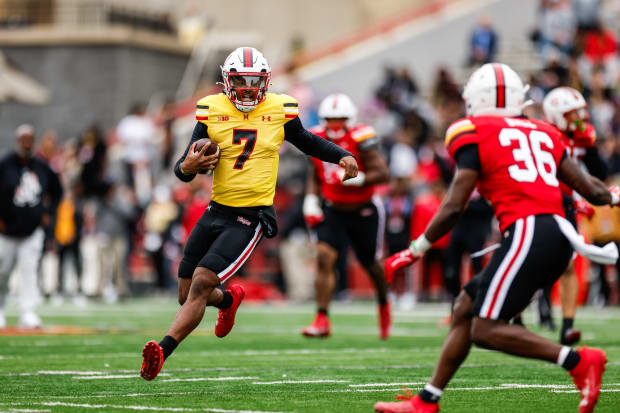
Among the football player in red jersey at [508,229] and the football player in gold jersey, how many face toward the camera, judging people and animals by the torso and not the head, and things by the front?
1

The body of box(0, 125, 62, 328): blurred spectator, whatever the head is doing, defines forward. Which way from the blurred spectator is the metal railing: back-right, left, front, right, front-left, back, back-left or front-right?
back

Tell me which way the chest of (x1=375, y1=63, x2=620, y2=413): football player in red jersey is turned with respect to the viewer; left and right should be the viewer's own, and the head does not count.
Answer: facing away from the viewer and to the left of the viewer

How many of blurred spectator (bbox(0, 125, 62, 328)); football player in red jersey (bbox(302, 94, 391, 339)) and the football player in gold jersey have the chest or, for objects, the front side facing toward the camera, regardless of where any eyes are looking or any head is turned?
3

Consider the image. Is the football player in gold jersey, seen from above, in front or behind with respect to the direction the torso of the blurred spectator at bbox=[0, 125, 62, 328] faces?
in front

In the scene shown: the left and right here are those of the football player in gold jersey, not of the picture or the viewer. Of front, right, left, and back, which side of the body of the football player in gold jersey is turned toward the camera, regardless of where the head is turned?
front

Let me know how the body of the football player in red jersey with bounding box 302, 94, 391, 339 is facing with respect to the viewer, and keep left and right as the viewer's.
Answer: facing the viewer

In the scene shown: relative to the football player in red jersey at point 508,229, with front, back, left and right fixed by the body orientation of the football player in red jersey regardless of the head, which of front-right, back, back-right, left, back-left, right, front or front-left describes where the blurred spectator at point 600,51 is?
front-right

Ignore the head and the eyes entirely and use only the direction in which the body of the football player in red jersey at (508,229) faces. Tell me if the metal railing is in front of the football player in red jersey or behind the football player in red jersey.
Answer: in front
